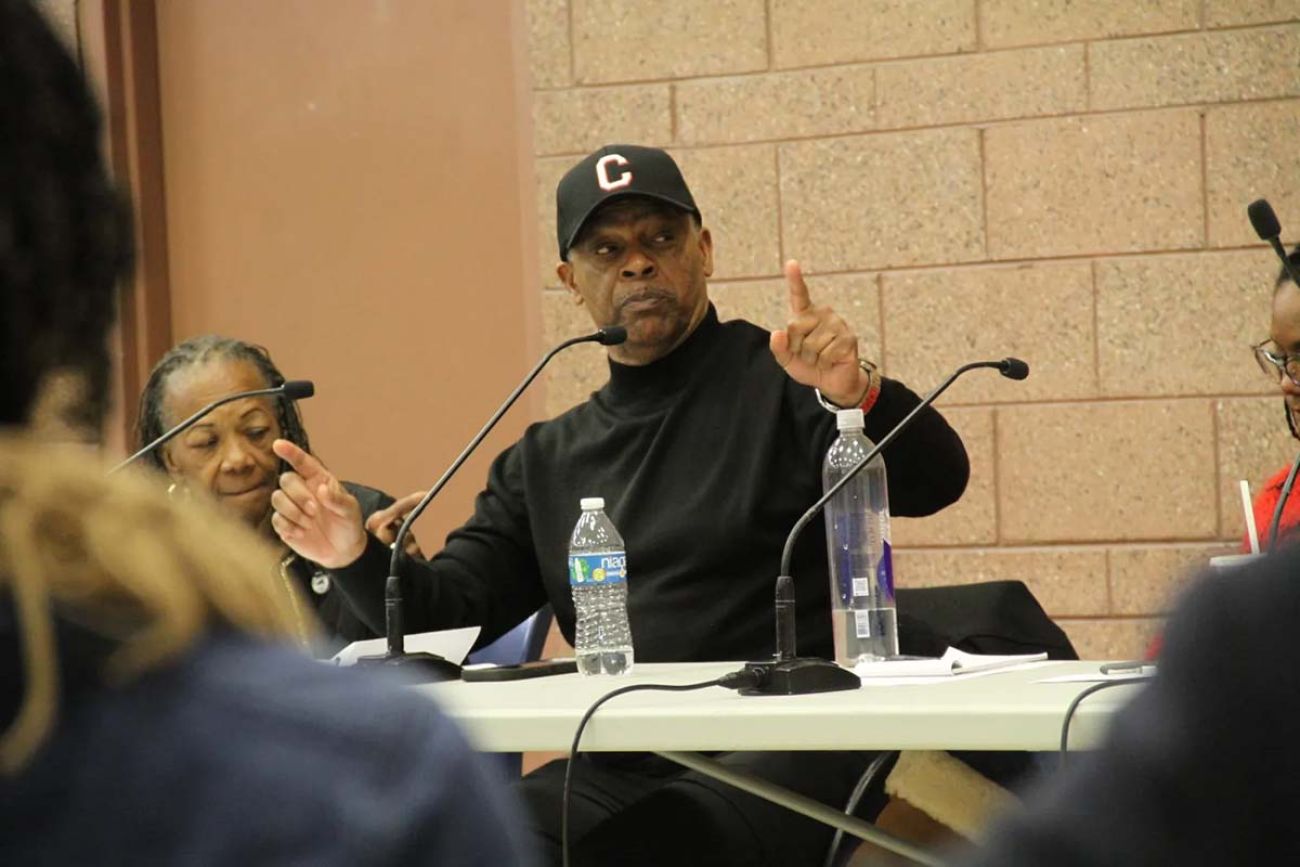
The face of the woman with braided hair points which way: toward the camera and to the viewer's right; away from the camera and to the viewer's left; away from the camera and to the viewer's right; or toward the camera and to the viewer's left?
toward the camera and to the viewer's right

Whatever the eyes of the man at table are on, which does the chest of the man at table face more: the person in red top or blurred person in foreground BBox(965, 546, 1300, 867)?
the blurred person in foreground

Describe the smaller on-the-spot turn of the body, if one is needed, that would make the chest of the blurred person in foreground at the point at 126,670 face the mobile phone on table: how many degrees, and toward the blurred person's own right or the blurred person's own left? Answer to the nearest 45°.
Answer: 0° — they already face it

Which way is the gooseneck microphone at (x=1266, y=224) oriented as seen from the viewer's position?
to the viewer's left

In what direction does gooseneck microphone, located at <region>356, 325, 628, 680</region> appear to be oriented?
to the viewer's right

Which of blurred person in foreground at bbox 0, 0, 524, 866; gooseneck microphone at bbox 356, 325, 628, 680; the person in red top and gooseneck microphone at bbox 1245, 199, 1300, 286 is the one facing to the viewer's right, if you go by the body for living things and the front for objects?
gooseneck microphone at bbox 356, 325, 628, 680

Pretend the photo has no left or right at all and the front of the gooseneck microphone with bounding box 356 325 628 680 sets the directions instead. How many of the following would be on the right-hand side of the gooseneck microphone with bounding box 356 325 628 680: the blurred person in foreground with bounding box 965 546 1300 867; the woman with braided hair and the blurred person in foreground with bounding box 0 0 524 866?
2

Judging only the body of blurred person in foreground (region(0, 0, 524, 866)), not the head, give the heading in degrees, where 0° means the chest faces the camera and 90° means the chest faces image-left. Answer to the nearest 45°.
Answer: approximately 180°
